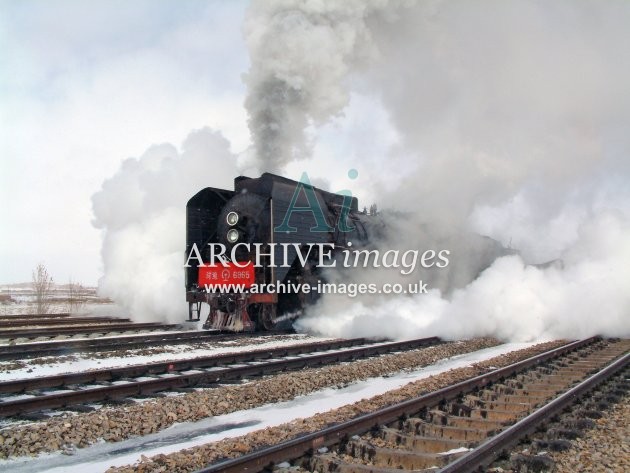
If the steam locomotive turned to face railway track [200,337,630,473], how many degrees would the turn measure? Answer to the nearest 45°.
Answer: approximately 45° to its left

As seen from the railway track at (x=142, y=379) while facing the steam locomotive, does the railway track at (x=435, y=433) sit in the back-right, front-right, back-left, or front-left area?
back-right

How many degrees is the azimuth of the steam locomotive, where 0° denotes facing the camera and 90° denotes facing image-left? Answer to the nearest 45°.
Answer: approximately 45°

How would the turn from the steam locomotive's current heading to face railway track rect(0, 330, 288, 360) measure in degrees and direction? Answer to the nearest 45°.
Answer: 0° — it already faces it

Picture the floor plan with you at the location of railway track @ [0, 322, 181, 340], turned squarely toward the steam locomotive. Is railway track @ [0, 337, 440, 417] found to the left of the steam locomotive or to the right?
right

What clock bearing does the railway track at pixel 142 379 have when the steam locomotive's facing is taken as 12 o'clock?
The railway track is roughly at 11 o'clock from the steam locomotive.

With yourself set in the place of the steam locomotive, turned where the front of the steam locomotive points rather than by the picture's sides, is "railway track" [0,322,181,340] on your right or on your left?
on your right
